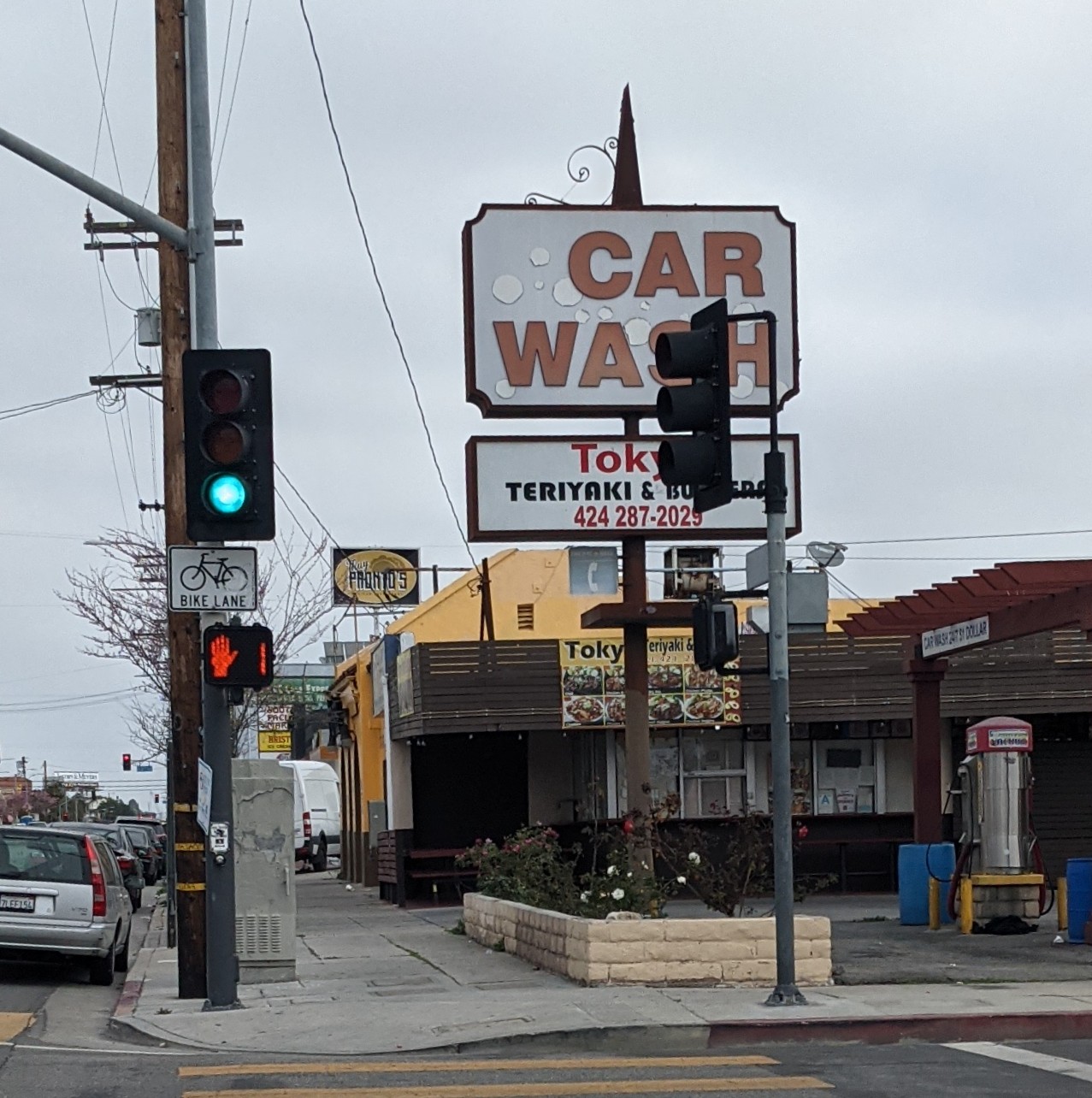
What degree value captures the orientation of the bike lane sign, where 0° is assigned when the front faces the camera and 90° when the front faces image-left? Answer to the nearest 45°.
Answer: approximately 0°

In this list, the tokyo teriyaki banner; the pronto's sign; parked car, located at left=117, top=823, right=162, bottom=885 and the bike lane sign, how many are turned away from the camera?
1

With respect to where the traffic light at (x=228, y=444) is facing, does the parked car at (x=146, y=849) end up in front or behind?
behind

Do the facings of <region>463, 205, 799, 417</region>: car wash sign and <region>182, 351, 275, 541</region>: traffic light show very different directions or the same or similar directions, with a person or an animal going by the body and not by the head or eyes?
same or similar directions

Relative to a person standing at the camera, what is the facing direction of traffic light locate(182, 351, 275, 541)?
facing the viewer

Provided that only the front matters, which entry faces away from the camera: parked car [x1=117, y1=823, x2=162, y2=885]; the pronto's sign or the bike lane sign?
the parked car

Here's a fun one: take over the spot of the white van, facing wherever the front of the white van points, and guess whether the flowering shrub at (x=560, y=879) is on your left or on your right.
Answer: on your right

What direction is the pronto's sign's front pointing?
toward the camera

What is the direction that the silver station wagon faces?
away from the camera

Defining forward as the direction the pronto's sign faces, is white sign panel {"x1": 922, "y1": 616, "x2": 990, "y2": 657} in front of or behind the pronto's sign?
in front

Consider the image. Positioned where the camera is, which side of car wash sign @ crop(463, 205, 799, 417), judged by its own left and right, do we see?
front

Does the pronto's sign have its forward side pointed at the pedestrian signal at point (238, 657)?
yes

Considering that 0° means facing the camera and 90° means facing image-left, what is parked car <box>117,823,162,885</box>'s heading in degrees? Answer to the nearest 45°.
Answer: approximately 180°
